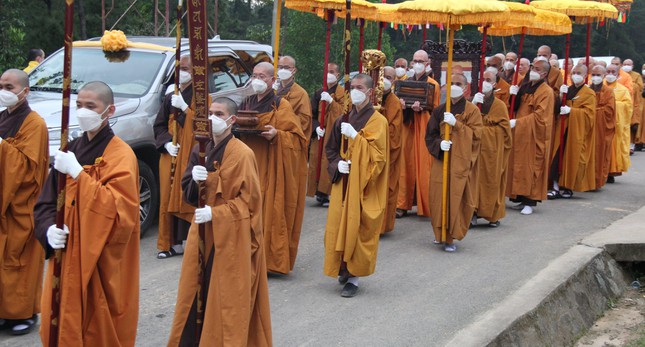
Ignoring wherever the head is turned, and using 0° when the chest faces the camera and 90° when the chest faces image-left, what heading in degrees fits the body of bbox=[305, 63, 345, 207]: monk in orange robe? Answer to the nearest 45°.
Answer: approximately 45°

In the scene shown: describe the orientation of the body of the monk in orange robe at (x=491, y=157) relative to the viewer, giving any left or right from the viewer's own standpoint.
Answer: facing the viewer and to the left of the viewer

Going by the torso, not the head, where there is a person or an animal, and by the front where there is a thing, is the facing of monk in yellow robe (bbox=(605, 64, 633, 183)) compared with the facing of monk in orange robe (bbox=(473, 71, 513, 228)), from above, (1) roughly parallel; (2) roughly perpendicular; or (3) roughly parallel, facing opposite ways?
roughly parallel

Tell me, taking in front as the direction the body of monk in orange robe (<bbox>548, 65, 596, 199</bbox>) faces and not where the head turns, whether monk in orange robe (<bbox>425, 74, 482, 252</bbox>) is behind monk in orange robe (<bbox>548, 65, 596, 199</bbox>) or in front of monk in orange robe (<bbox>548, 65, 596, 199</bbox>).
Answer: in front

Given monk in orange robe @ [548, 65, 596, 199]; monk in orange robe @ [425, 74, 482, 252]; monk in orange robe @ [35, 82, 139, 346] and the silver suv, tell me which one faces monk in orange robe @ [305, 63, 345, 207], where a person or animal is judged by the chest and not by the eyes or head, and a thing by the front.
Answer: monk in orange robe @ [548, 65, 596, 199]

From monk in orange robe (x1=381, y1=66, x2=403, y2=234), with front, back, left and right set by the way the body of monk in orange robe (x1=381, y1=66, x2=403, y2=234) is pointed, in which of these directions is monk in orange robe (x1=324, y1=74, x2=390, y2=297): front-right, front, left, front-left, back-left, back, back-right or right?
front-left

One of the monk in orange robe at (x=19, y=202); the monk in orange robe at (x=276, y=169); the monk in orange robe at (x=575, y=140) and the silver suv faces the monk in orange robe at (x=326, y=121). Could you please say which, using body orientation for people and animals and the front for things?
the monk in orange robe at (x=575, y=140)

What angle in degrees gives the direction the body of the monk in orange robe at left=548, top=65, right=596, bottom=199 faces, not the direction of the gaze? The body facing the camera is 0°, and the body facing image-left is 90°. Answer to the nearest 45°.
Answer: approximately 45°

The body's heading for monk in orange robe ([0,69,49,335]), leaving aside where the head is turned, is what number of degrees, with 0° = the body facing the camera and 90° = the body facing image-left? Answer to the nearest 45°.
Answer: approximately 45°

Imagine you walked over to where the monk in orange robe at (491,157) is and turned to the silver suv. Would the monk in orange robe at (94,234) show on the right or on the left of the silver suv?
left

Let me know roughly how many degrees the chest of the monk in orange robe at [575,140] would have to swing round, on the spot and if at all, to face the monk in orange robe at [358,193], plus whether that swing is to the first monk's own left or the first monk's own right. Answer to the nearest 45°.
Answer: approximately 45° to the first monk's own left

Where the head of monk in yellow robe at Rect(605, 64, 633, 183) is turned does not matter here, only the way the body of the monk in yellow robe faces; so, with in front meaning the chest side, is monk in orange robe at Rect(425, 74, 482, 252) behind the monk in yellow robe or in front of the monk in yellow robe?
in front

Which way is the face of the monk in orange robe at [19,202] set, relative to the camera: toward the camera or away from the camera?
toward the camera

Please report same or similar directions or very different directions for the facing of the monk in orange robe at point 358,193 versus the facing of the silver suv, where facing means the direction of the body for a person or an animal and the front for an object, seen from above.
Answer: same or similar directions

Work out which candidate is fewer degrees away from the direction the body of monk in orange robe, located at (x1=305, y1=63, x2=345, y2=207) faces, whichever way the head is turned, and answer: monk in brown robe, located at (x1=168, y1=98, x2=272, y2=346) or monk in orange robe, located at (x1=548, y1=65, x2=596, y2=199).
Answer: the monk in brown robe

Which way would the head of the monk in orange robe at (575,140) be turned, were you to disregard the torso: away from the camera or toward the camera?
toward the camera

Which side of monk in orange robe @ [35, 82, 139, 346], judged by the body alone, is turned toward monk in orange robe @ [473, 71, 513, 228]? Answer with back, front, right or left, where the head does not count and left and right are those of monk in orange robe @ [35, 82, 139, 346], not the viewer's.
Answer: back

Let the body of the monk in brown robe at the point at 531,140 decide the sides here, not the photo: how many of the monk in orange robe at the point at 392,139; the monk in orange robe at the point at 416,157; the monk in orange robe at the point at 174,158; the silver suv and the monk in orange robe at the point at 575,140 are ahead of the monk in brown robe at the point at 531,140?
4

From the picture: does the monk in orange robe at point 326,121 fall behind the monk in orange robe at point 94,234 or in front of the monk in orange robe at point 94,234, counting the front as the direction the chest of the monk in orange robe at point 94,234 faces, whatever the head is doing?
behind
